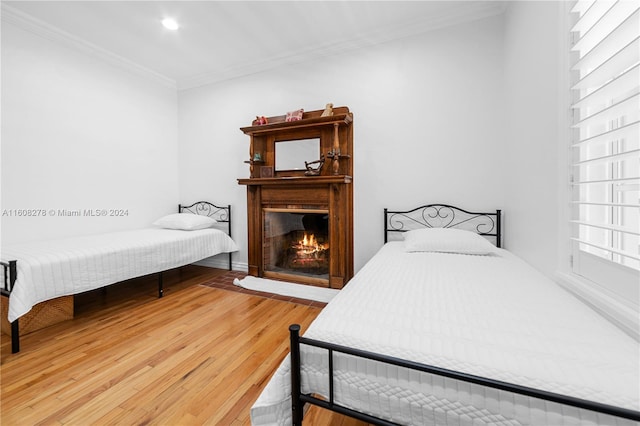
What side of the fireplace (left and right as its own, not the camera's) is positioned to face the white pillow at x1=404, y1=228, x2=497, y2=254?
left

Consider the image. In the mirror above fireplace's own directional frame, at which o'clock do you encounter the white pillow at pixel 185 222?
The white pillow is roughly at 2 o'clock from the mirror above fireplace.

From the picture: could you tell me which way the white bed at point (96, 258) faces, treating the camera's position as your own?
facing the viewer and to the left of the viewer

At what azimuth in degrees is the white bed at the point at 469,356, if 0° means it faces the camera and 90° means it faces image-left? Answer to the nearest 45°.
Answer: approximately 0°

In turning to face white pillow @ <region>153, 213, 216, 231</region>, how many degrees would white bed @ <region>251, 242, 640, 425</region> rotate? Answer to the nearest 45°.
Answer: approximately 135° to its right

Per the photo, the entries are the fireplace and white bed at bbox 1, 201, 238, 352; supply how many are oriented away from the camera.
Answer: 0

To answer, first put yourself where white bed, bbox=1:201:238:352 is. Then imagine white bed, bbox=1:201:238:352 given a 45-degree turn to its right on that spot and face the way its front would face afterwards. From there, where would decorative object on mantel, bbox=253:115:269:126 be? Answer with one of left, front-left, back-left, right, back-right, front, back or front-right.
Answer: back

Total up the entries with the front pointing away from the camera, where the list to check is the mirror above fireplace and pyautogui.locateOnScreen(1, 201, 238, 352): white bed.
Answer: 0

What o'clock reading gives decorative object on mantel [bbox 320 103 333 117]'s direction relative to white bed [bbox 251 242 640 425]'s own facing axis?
The decorative object on mantel is roughly at 5 o'clock from the white bed.

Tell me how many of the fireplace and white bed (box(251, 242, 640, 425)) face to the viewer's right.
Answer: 0
